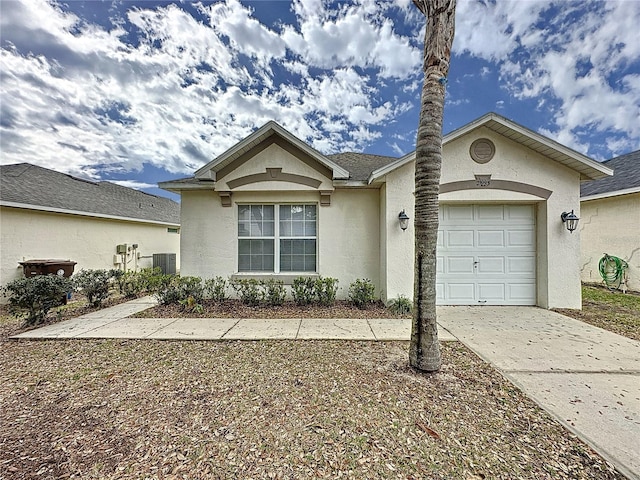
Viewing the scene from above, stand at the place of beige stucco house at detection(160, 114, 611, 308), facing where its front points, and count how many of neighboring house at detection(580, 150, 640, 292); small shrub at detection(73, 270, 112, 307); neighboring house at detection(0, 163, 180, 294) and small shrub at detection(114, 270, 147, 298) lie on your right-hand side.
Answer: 3

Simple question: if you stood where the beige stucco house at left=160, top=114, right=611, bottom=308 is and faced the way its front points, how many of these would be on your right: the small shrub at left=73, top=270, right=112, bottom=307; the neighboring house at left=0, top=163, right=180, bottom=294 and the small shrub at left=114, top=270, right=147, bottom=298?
3

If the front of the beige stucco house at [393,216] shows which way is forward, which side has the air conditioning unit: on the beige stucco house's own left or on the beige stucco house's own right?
on the beige stucco house's own right

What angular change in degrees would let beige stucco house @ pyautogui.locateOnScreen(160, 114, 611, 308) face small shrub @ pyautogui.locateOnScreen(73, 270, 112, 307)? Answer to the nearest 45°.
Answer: approximately 90° to its right

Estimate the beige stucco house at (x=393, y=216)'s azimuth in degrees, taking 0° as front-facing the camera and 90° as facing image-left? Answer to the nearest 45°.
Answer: approximately 0°

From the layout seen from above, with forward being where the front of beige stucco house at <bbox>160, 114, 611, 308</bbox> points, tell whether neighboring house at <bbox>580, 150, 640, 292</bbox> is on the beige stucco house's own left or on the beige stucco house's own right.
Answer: on the beige stucco house's own left

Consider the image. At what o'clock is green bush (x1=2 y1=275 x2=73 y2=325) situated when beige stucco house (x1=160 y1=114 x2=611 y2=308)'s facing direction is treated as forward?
The green bush is roughly at 2 o'clock from the beige stucco house.

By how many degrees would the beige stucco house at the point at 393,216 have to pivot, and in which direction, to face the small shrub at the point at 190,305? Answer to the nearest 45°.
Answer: approximately 90° to its right

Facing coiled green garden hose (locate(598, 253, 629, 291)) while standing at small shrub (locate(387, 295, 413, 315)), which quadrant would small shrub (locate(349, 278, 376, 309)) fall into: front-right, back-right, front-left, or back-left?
back-left

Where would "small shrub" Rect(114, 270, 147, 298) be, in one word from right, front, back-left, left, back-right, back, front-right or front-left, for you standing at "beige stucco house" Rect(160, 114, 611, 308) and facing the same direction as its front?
right

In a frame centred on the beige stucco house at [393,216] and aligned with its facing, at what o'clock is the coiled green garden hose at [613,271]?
The coiled green garden hose is roughly at 8 o'clock from the beige stucco house.

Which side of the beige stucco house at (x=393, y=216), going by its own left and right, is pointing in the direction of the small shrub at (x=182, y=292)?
right
